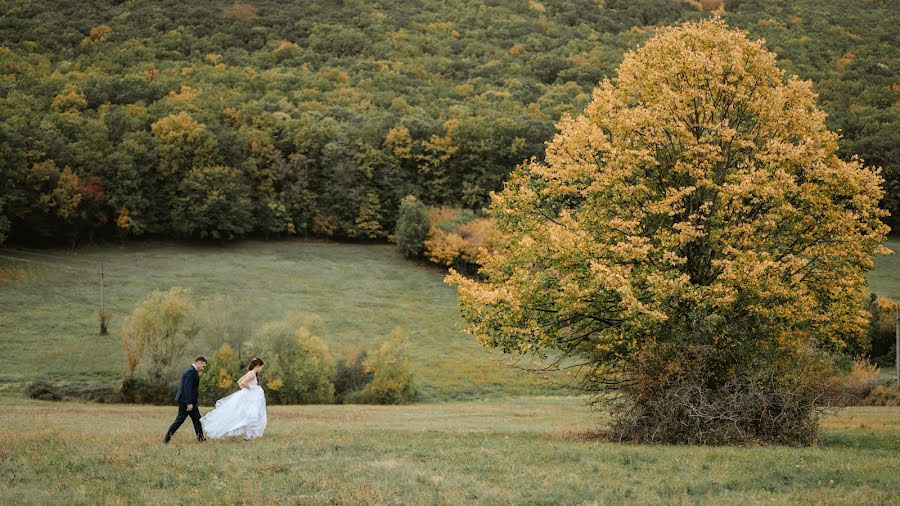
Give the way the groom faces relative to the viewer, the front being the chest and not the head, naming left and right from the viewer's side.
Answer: facing to the right of the viewer

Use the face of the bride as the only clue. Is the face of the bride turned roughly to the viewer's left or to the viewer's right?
to the viewer's right

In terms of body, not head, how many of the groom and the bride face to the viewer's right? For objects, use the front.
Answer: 2

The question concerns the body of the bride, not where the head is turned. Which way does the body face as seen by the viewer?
to the viewer's right

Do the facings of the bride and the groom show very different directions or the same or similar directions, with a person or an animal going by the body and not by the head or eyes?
same or similar directions

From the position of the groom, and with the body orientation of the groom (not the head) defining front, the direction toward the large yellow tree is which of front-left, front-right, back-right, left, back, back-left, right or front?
front

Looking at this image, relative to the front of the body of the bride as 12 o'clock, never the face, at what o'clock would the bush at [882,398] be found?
The bush is roughly at 11 o'clock from the bride.

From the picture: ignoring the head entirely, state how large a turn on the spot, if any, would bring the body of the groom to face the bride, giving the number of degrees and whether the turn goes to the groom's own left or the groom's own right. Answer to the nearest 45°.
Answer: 0° — they already face them

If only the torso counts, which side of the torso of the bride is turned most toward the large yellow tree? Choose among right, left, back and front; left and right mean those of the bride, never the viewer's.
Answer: front

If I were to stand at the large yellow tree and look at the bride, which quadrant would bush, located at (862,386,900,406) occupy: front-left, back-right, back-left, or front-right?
back-right

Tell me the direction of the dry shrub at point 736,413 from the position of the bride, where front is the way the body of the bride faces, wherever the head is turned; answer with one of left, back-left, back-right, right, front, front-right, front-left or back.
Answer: front
